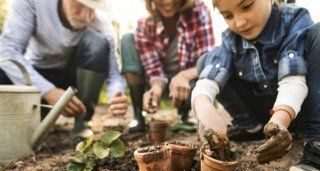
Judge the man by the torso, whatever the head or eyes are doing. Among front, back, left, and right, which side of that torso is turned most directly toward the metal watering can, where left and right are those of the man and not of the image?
right

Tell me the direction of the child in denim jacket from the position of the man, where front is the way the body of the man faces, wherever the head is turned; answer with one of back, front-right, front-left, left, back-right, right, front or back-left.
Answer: front

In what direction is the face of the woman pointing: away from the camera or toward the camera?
toward the camera

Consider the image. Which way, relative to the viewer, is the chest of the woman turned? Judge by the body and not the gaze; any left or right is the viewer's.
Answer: facing the viewer

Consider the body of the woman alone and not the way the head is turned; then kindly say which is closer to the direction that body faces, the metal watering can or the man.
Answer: the metal watering can

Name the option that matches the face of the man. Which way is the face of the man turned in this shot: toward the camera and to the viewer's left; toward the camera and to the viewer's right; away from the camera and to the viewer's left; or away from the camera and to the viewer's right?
toward the camera and to the viewer's right

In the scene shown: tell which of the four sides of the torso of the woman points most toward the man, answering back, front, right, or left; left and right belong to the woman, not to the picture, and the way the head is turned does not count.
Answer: right

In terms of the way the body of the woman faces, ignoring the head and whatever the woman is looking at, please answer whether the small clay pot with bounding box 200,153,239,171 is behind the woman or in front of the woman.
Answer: in front

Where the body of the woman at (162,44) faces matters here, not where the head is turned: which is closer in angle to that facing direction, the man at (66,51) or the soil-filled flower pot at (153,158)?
the soil-filled flower pot

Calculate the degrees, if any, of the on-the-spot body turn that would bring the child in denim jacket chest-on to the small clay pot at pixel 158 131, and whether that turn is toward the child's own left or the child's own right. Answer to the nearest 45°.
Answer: approximately 90° to the child's own right

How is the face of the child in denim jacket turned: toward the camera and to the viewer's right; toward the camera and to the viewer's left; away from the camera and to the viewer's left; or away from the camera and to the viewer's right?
toward the camera and to the viewer's left

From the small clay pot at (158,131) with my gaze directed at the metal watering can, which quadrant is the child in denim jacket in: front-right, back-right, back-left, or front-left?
back-left

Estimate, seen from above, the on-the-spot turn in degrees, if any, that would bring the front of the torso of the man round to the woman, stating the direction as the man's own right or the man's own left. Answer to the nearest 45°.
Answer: approximately 45° to the man's own left

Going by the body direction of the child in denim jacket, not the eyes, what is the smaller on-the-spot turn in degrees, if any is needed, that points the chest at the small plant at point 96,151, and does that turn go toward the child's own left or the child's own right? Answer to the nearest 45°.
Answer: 0° — they already face it

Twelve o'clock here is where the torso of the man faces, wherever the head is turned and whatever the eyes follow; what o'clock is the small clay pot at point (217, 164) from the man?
The small clay pot is roughly at 1 o'clock from the man.
